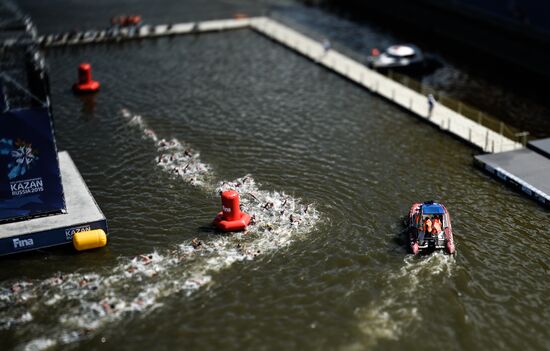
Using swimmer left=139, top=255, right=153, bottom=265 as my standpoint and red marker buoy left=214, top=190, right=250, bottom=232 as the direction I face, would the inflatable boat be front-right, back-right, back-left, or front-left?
front-right

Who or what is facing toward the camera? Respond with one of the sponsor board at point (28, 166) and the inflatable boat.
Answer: the sponsor board

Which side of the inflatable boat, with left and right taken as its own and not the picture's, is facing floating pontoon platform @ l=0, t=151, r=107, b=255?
left

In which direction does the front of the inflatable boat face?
away from the camera

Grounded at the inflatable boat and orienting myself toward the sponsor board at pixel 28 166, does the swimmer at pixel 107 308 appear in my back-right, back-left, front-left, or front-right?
front-left

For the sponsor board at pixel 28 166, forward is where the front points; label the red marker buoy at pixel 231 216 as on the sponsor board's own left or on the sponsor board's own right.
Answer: on the sponsor board's own left

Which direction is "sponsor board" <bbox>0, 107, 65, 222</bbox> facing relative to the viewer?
toward the camera

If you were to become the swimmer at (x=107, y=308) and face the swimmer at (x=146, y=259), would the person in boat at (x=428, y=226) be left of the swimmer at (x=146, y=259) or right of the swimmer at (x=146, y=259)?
right

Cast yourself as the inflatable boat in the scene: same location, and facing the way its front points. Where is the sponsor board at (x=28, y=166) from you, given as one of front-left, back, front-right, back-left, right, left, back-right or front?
left

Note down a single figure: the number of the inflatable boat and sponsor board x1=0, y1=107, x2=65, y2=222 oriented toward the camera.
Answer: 1

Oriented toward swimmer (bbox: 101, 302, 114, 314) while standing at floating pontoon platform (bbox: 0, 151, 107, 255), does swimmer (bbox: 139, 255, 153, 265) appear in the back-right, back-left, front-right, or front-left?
front-left

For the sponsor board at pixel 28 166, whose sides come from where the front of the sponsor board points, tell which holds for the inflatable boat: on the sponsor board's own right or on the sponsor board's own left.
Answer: on the sponsor board's own left

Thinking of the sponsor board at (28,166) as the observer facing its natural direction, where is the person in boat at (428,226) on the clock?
The person in boat is roughly at 10 o'clock from the sponsor board.

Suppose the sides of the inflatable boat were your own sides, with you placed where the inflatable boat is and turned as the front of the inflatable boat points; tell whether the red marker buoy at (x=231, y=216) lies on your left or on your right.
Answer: on your left
